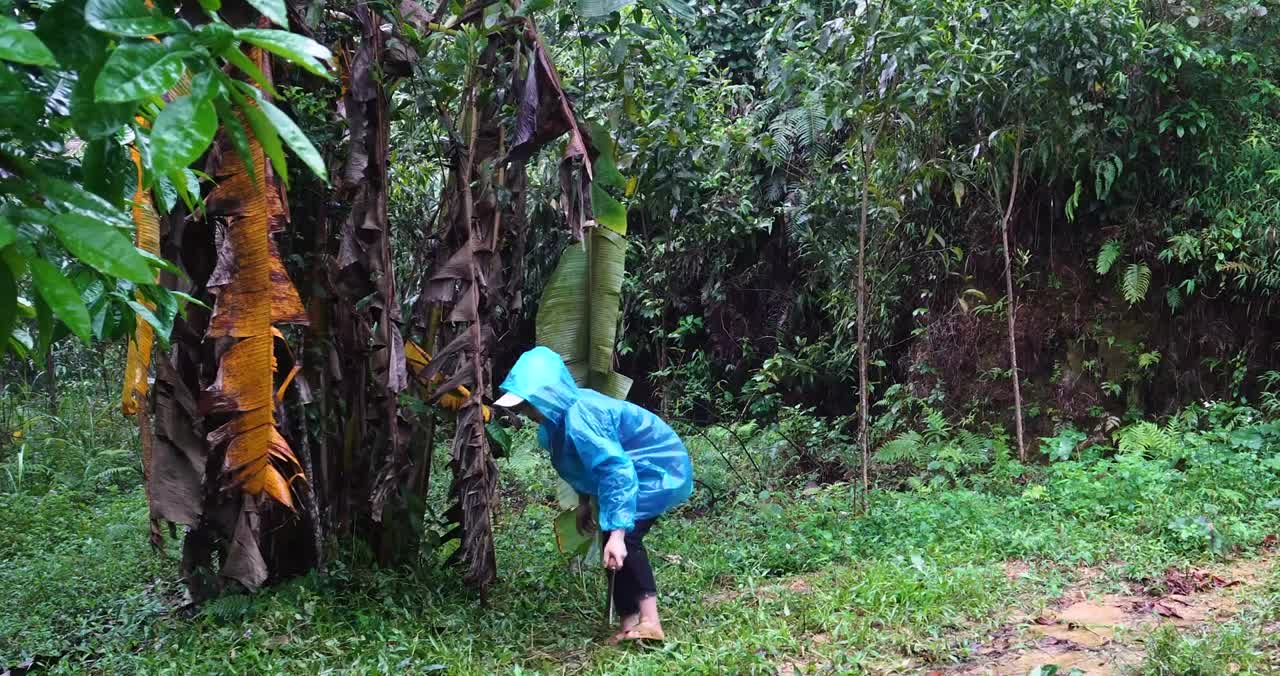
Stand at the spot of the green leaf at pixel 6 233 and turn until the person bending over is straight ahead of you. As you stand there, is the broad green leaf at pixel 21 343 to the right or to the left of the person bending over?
left

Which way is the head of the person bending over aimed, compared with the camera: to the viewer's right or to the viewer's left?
to the viewer's left

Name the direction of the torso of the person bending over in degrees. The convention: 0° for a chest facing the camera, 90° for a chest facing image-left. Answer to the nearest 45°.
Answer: approximately 90°

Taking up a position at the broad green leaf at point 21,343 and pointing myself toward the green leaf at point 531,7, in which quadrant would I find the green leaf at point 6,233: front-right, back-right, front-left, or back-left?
back-right

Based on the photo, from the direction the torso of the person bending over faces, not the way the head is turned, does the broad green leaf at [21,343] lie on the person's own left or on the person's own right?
on the person's own left

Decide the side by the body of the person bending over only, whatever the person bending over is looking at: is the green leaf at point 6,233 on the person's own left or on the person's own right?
on the person's own left
